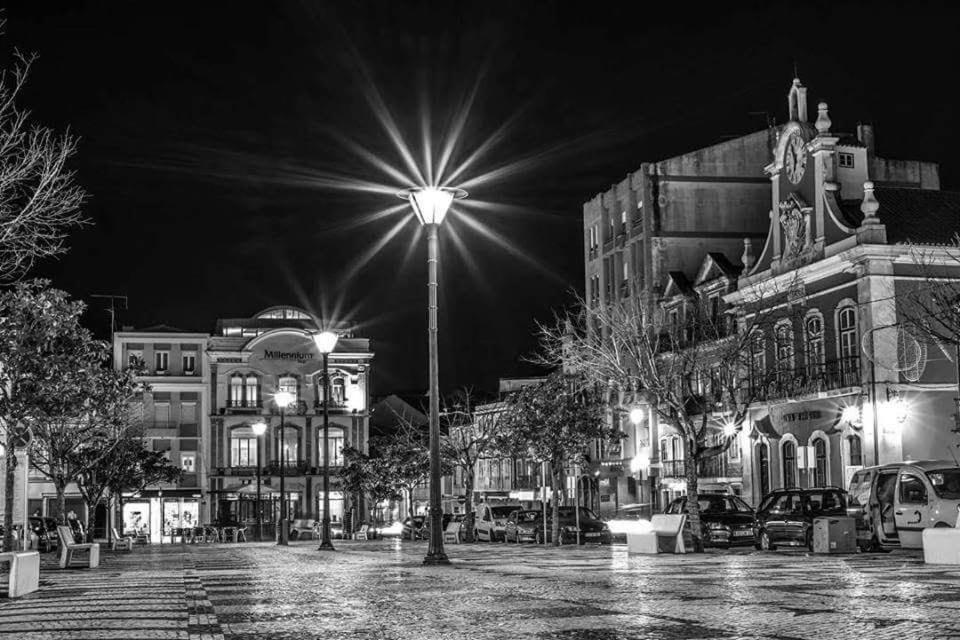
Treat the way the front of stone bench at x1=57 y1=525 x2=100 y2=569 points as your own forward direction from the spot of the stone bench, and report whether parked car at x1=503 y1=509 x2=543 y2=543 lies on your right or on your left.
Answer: on your left

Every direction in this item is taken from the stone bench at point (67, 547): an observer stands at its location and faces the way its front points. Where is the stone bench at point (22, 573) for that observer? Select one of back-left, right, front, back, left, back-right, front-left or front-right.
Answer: right

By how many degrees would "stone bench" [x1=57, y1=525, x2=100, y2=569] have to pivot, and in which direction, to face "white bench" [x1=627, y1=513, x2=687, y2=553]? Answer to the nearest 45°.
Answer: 0° — it already faces it

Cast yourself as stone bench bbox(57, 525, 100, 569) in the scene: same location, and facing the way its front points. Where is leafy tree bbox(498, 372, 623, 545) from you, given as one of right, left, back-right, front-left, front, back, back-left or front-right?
front-left

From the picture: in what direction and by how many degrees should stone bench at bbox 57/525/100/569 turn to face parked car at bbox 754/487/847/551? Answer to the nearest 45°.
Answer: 0° — it already faces it

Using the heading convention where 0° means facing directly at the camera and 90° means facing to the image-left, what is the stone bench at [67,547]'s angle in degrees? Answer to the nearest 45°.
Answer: approximately 270°

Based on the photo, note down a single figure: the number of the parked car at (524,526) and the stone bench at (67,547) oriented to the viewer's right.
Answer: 1

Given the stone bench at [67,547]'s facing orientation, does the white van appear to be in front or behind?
in front

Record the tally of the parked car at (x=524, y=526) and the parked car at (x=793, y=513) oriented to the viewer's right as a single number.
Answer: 0

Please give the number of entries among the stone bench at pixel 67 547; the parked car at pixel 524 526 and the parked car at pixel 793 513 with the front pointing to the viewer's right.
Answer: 1

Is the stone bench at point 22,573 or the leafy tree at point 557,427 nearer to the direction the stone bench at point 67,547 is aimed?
the leafy tree
